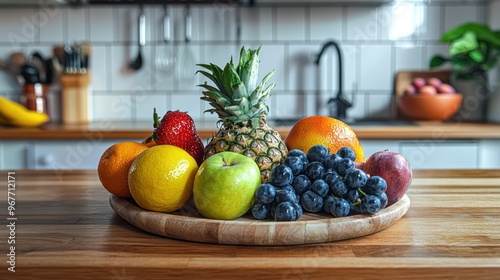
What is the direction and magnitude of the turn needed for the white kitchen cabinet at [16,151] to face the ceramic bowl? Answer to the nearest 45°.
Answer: approximately 90° to its left

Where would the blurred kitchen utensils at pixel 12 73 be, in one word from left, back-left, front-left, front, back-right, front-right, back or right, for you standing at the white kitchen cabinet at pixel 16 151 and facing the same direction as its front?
back

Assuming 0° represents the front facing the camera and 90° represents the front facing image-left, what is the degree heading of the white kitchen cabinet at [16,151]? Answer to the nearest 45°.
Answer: approximately 0°

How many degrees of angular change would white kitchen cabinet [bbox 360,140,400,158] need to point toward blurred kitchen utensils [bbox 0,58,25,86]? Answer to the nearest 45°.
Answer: approximately 90° to its right
